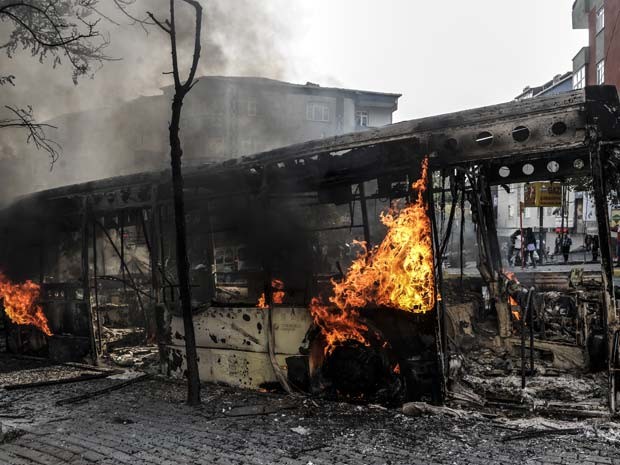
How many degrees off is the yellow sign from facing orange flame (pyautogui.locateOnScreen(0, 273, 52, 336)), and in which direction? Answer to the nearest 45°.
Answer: approximately 45° to its right

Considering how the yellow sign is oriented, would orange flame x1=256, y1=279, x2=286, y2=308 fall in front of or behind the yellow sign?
in front

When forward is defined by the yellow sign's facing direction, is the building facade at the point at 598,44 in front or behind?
behind

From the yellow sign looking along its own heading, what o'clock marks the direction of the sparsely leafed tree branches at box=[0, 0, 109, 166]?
The sparsely leafed tree branches is roughly at 1 o'clock from the yellow sign.

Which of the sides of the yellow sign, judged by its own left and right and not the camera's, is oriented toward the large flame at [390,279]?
front

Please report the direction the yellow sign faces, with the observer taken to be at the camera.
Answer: facing the viewer

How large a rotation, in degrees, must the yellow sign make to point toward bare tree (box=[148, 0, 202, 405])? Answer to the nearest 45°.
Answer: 0° — it already faces it

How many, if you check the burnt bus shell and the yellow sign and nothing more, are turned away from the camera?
0
